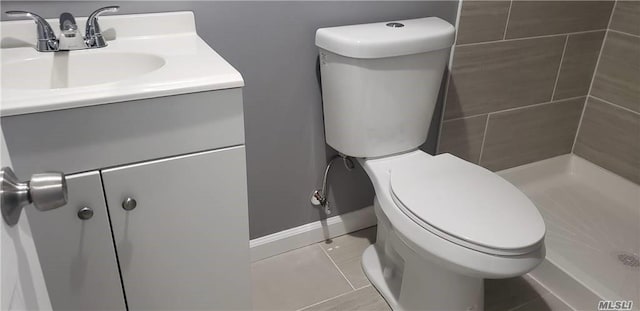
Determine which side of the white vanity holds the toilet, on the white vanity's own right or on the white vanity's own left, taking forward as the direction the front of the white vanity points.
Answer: on the white vanity's own left

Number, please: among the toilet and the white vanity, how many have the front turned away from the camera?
0

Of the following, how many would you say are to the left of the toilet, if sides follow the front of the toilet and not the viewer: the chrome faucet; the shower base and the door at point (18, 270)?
1

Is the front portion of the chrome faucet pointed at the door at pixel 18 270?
yes

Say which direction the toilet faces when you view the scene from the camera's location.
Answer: facing the viewer and to the right of the viewer

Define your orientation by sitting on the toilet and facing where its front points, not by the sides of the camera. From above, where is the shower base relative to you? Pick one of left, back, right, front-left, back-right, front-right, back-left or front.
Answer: left

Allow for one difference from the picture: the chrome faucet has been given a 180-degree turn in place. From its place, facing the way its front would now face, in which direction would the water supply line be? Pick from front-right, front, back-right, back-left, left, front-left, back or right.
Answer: right

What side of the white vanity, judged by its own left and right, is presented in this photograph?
front

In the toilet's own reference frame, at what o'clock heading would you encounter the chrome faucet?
The chrome faucet is roughly at 4 o'clock from the toilet.

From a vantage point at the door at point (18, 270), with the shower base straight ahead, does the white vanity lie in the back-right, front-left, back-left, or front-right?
front-left

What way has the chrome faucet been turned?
toward the camera

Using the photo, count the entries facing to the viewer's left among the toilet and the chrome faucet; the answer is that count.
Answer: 0

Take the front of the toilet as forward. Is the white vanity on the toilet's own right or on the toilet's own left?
on the toilet's own right

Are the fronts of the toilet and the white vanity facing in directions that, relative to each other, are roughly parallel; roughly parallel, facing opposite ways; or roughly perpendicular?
roughly parallel

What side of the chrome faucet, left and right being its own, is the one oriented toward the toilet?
left
